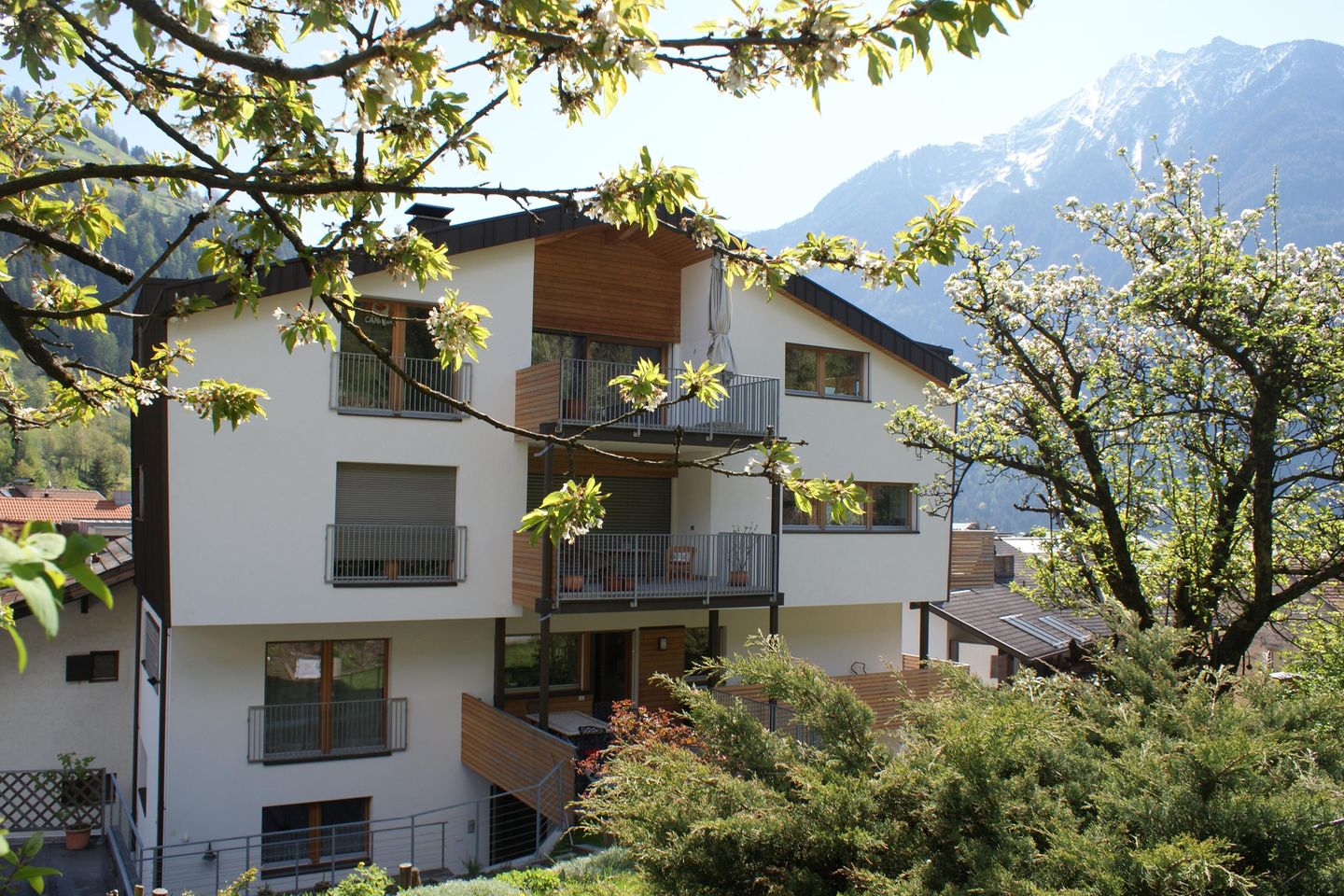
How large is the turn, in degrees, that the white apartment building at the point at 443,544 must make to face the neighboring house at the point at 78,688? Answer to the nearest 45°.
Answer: approximately 135° to its right

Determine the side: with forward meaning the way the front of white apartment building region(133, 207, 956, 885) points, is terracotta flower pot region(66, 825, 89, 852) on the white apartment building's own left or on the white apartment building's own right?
on the white apartment building's own right

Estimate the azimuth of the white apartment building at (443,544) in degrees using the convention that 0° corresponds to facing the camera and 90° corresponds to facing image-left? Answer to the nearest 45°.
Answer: approximately 0°

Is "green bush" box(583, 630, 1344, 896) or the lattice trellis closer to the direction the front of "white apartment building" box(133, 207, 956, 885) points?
the green bush

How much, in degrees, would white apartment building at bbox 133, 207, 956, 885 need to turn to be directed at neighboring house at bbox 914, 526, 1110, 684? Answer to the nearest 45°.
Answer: approximately 135° to its left

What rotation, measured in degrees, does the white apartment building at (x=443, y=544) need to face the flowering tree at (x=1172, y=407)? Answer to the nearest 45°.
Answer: approximately 45° to its left
